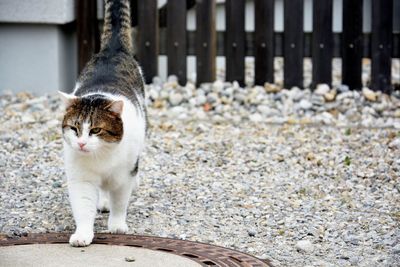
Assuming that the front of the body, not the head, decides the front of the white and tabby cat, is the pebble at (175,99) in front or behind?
behind

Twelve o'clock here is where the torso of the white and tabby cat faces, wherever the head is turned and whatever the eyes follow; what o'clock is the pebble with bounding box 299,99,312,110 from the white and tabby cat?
The pebble is roughly at 7 o'clock from the white and tabby cat.

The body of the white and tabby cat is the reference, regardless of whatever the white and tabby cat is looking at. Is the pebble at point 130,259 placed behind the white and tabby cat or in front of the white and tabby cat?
in front

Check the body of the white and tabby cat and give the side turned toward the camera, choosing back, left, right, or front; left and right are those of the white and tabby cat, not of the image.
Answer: front

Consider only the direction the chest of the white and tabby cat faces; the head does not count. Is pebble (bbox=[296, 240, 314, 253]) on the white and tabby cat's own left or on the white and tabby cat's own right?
on the white and tabby cat's own left
